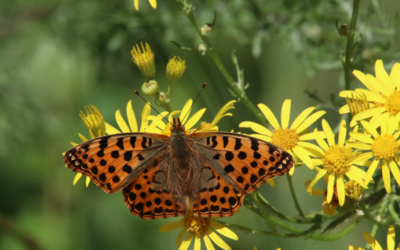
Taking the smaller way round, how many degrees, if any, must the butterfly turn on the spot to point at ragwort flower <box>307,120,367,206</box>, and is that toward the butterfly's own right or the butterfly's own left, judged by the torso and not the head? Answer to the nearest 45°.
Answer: approximately 90° to the butterfly's own right

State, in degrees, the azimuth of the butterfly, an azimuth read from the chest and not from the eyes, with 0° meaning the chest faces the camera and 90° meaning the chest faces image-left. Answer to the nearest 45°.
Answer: approximately 180°

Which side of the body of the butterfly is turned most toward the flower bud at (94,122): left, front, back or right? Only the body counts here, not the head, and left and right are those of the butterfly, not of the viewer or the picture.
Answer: left

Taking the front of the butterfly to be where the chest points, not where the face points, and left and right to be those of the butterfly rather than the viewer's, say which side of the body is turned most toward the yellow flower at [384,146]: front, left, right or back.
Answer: right

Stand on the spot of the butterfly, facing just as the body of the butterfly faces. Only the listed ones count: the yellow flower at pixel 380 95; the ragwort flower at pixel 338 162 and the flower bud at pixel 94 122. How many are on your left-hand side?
1

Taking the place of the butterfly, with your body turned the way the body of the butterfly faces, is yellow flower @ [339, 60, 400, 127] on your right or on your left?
on your right
